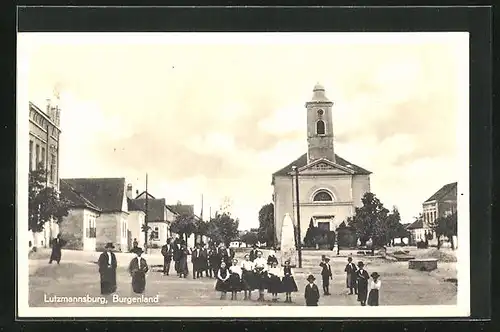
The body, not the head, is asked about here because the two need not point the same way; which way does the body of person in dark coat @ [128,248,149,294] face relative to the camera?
toward the camera

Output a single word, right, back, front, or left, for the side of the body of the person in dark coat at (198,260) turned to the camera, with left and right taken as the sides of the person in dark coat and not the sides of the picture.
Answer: front

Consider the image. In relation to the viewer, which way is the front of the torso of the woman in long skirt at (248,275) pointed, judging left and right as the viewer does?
facing the viewer

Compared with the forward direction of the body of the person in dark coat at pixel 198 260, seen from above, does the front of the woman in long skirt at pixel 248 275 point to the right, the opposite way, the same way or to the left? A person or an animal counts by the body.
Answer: the same way

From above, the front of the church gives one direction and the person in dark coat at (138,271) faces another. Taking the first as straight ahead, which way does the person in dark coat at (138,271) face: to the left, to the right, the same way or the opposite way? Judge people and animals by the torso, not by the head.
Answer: the same way

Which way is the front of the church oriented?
toward the camera

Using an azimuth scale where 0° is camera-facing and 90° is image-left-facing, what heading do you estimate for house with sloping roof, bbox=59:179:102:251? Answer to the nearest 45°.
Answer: approximately 315°
